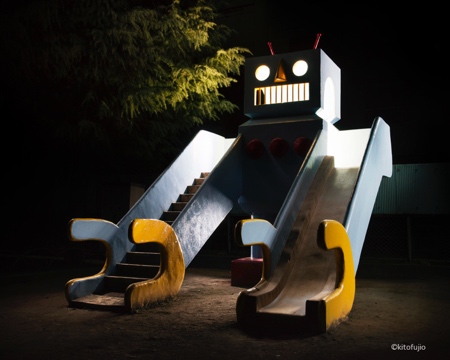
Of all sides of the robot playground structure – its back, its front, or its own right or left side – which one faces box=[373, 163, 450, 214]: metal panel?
back

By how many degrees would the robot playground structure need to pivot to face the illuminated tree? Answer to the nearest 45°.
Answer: approximately 90° to its right

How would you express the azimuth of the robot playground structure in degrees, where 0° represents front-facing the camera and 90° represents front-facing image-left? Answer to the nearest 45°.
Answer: approximately 45°
